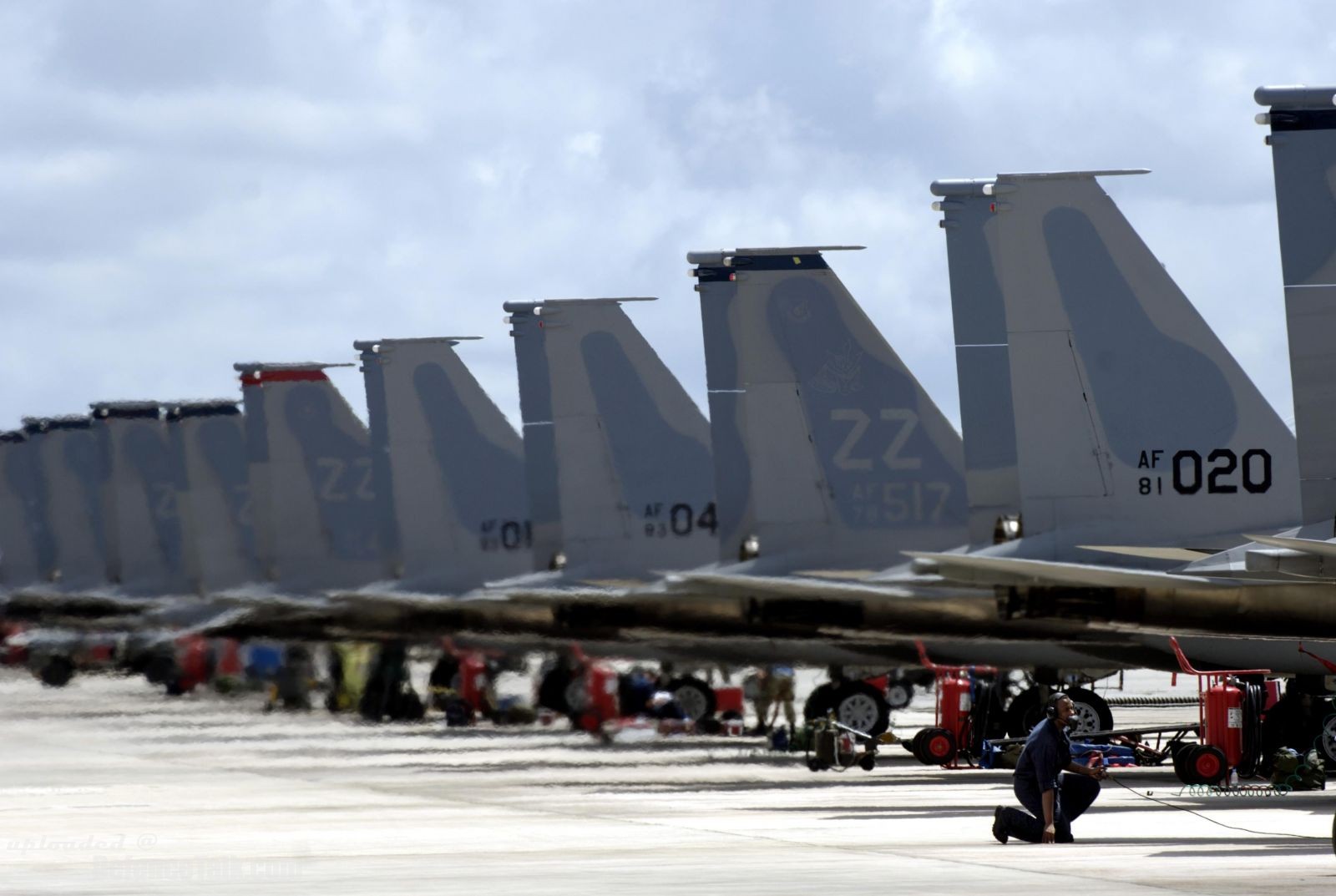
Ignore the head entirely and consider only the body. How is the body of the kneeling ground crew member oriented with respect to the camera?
to the viewer's right
